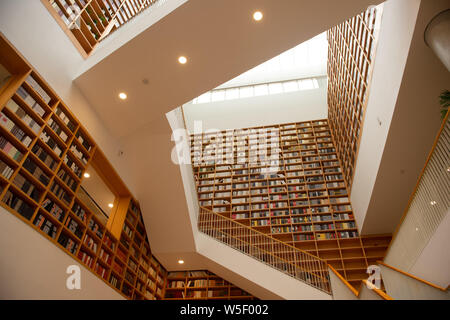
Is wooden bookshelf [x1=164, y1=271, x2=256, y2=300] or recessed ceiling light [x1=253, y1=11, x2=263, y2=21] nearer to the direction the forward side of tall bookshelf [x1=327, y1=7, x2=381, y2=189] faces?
the wooden bookshelf

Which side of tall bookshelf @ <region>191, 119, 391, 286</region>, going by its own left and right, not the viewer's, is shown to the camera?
front

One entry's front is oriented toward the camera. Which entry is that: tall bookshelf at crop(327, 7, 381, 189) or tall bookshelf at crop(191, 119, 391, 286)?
tall bookshelf at crop(191, 119, 391, 286)

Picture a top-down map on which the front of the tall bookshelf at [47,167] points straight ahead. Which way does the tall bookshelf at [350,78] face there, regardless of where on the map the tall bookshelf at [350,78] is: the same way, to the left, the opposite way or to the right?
the opposite way

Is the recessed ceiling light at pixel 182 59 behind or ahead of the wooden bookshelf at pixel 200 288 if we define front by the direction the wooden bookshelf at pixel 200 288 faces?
ahead

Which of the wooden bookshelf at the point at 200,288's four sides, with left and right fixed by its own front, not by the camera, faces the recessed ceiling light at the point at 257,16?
front

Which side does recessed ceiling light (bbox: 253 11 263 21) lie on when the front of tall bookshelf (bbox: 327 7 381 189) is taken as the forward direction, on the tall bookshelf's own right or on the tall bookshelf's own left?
on the tall bookshelf's own left

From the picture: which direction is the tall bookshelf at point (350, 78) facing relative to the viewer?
to the viewer's left

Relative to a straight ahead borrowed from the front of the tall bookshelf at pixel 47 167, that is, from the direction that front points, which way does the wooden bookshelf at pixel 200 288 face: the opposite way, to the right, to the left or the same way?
to the right

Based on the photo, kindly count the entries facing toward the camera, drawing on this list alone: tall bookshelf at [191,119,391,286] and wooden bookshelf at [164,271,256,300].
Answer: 2

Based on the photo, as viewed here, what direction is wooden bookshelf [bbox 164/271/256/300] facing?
toward the camera

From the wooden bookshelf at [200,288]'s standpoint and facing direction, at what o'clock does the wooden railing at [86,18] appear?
The wooden railing is roughly at 1 o'clock from the wooden bookshelf.

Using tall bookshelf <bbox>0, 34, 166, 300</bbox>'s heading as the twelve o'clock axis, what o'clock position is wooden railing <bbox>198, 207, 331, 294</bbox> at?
The wooden railing is roughly at 10 o'clock from the tall bookshelf.

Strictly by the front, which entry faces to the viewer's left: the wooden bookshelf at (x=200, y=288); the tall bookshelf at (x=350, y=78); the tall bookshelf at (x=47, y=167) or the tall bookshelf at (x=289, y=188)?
the tall bookshelf at (x=350, y=78)

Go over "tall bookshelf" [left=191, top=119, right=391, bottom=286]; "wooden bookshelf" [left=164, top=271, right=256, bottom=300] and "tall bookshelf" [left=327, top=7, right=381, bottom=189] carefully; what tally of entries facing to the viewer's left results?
1

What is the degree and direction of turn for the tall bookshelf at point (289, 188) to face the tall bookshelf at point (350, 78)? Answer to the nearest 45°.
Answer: approximately 45° to its left

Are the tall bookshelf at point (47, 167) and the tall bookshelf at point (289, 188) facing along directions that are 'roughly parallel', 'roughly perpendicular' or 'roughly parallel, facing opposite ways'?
roughly perpendicular

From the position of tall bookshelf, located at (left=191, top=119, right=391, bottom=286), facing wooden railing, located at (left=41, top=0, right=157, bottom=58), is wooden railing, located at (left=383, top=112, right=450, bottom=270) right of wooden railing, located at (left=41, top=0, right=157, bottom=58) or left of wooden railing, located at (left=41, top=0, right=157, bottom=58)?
left

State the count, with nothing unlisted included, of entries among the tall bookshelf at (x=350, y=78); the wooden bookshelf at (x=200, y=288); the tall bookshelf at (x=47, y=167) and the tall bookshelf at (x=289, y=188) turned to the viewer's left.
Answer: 1
